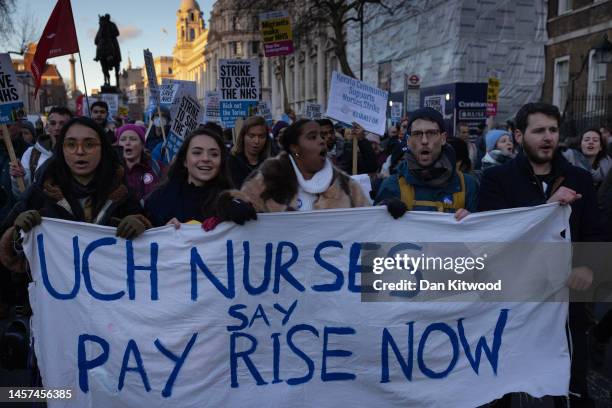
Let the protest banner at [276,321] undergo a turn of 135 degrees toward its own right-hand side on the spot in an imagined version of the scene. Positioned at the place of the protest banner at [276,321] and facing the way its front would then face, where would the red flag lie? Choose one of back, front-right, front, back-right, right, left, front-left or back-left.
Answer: front

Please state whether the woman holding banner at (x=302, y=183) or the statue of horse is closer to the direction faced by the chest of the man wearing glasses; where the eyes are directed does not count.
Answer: the woman holding banner

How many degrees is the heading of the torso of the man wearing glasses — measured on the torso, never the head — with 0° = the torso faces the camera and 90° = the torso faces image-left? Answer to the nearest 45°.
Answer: approximately 0°

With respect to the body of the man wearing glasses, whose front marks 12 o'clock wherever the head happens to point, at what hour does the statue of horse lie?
The statue of horse is roughly at 5 o'clock from the man wearing glasses.

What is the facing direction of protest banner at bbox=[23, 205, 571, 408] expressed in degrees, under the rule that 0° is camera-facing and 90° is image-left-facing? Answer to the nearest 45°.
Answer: approximately 0°

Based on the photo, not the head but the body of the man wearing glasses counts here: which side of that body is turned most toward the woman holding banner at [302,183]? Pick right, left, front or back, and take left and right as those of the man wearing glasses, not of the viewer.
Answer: right
